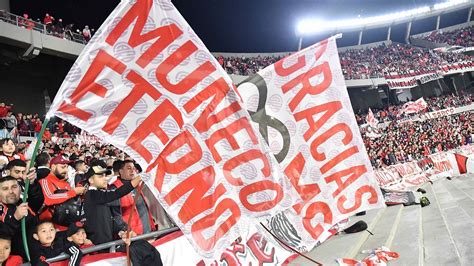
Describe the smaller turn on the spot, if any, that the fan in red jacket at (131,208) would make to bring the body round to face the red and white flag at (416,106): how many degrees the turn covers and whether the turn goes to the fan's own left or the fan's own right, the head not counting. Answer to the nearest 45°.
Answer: approximately 90° to the fan's own left

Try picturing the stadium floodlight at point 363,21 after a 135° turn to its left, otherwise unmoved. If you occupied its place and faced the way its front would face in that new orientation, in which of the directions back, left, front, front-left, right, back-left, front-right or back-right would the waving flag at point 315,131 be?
right

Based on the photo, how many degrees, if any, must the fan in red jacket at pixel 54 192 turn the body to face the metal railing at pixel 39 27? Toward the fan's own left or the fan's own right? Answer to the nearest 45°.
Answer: approximately 135° to the fan's own left

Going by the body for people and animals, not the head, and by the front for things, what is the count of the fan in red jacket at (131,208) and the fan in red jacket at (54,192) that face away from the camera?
0

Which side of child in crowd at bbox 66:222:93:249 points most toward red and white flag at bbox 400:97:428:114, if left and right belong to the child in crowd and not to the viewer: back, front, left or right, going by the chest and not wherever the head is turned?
left

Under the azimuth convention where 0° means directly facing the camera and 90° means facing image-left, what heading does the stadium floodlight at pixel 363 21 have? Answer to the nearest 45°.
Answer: approximately 45°

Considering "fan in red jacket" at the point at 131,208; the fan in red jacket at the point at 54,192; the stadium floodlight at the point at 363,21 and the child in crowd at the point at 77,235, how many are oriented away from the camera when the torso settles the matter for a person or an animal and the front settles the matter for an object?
0

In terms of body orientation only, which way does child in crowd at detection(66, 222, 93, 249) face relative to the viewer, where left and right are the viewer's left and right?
facing the viewer and to the right of the viewer

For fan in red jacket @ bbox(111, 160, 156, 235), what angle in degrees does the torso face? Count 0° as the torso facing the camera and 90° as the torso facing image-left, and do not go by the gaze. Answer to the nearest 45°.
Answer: approximately 315°

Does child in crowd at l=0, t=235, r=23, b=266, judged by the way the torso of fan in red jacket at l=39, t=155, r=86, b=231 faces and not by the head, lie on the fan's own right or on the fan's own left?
on the fan's own right

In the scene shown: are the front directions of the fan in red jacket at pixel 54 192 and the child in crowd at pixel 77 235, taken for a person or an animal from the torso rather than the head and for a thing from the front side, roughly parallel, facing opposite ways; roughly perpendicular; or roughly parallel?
roughly parallel
